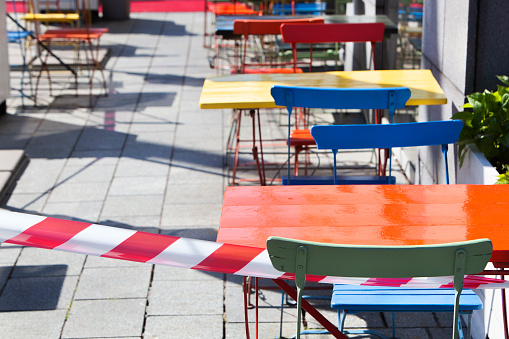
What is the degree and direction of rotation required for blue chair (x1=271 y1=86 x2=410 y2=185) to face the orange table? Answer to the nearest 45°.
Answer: approximately 180°

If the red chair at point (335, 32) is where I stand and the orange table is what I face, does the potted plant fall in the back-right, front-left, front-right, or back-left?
front-left

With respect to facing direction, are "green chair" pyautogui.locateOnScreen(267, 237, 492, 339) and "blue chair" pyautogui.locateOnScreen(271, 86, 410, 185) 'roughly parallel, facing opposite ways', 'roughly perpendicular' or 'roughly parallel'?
roughly parallel

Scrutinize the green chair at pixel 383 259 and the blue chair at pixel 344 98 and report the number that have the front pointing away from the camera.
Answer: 2

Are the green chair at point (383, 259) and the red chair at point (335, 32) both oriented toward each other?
yes

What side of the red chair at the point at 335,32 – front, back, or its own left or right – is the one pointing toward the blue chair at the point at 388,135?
front

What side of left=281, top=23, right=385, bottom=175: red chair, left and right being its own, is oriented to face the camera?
front

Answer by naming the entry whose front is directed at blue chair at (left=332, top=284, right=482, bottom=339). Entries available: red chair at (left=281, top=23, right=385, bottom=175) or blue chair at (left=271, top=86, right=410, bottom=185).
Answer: the red chair

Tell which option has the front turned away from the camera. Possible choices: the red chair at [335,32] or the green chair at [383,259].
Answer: the green chair

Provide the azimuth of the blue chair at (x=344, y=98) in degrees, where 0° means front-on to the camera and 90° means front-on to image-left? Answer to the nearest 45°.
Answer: approximately 180°

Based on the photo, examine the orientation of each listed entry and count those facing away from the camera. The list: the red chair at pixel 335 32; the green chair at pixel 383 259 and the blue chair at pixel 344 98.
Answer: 2

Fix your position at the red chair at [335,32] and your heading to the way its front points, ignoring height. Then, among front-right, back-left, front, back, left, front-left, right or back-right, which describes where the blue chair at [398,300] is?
front

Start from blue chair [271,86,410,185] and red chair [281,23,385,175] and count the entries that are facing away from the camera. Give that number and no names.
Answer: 1

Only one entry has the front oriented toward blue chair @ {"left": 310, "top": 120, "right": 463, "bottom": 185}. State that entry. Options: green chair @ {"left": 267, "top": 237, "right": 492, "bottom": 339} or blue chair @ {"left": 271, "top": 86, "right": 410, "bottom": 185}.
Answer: the green chair

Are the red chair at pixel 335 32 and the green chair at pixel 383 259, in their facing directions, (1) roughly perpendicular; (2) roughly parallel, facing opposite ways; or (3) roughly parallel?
roughly parallel, facing opposite ways

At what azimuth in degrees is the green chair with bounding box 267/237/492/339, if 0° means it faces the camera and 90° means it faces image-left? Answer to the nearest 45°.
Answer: approximately 180°
